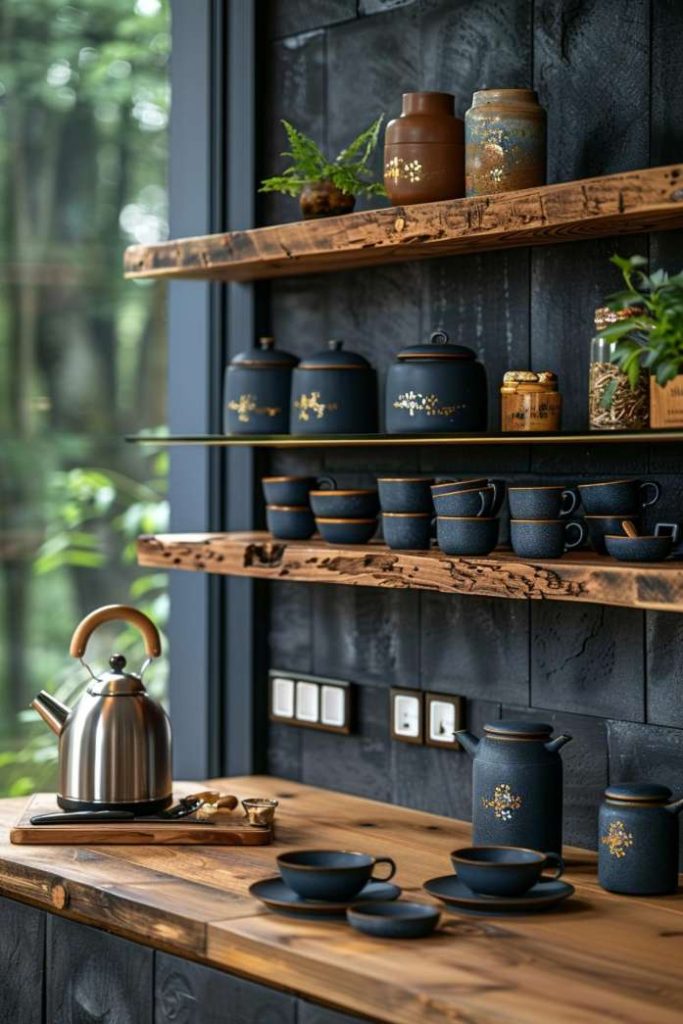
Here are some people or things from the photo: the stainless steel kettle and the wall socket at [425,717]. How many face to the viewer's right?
0

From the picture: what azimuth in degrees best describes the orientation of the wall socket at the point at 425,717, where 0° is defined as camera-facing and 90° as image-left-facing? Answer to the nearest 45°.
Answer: approximately 45°

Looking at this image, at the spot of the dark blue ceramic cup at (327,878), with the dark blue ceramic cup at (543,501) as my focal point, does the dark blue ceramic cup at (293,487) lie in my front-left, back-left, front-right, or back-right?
front-left

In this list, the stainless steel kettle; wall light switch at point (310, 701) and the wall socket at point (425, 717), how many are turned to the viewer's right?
0

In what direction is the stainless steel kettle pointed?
to the viewer's left
